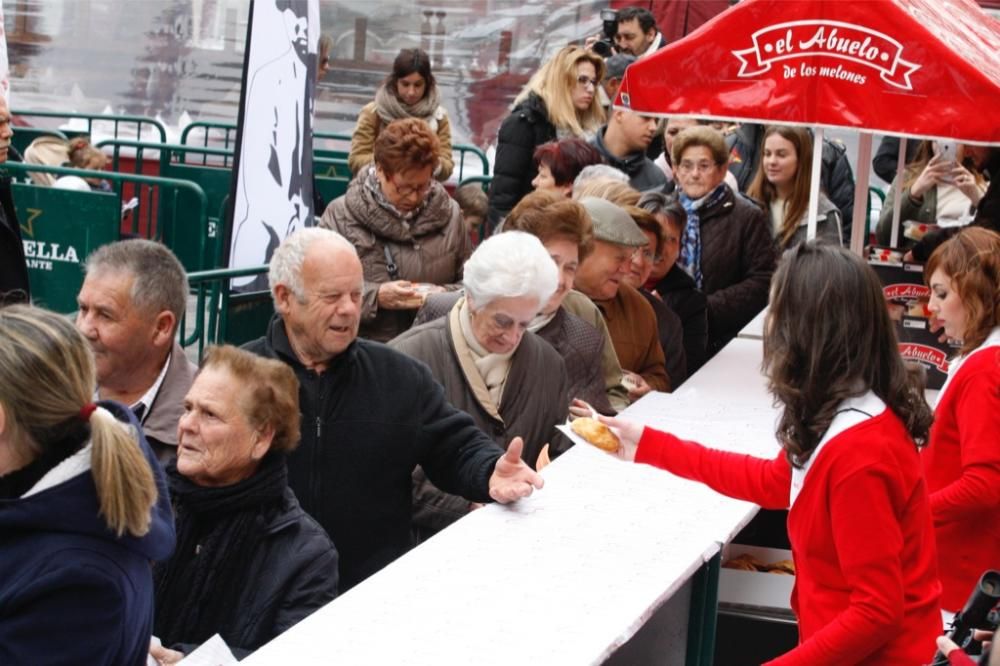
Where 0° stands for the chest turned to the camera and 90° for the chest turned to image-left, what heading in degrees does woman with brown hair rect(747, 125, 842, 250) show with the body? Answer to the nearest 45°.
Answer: approximately 45°

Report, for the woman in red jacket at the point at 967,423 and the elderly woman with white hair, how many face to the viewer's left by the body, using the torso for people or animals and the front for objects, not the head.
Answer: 1

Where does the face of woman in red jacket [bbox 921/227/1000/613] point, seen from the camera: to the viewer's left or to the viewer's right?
to the viewer's left

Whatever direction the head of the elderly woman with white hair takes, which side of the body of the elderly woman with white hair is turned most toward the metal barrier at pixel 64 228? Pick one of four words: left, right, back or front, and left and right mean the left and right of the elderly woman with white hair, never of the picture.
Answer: back

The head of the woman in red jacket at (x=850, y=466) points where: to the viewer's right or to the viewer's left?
to the viewer's left

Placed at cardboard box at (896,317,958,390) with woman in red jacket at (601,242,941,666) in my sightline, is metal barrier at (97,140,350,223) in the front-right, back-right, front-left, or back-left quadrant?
back-right

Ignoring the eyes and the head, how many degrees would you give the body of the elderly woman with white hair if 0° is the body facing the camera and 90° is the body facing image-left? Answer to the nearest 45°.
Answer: approximately 315°

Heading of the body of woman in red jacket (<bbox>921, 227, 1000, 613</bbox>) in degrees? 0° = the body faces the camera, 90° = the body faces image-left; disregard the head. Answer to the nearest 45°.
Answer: approximately 90°

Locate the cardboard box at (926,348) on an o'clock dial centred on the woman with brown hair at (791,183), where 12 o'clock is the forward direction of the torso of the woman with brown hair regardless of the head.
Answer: The cardboard box is roughly at 10 o'clock from the woman with brown hair.

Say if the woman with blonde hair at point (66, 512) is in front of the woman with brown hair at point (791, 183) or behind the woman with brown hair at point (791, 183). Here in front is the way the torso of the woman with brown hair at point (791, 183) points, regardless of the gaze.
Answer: in front
